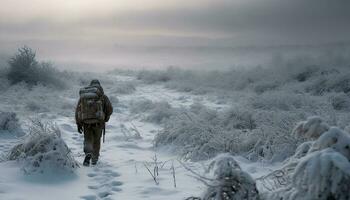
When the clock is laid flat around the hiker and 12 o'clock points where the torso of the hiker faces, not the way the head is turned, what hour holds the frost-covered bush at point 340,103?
The frost-covered bush is roughly at 2 o'clock from the hiker.

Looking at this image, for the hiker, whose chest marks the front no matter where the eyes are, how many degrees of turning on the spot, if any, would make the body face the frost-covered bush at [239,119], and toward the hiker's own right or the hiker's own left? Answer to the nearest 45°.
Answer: approximately 45° to the hiker's own right

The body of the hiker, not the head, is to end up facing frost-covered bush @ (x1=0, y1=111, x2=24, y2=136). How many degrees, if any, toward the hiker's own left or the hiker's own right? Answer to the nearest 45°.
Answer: approximately 45° to the hiker's own left

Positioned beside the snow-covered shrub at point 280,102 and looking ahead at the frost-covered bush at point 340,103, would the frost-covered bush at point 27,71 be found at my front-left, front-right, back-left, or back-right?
back-left

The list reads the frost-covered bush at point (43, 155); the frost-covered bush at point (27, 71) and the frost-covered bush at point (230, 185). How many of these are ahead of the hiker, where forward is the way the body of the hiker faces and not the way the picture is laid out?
1

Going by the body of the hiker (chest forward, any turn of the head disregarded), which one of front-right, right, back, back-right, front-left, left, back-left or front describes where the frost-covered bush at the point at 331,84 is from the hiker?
front-right

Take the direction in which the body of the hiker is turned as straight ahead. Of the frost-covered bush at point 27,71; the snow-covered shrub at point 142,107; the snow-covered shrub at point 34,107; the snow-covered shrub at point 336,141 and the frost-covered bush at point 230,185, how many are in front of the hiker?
3

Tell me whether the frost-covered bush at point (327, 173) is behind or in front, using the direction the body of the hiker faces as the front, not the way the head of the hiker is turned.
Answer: behind

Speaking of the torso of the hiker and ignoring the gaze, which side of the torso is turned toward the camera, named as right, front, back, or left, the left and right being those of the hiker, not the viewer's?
back

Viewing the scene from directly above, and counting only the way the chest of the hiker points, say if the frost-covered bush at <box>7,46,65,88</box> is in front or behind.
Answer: in front

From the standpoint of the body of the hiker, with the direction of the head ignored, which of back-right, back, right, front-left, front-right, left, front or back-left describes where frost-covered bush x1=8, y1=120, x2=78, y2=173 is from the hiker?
back-left

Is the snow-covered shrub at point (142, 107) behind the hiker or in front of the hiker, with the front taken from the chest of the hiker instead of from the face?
in front

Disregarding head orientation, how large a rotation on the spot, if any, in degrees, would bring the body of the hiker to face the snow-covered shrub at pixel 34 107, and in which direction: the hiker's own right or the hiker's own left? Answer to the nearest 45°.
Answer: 0° — they already face it
